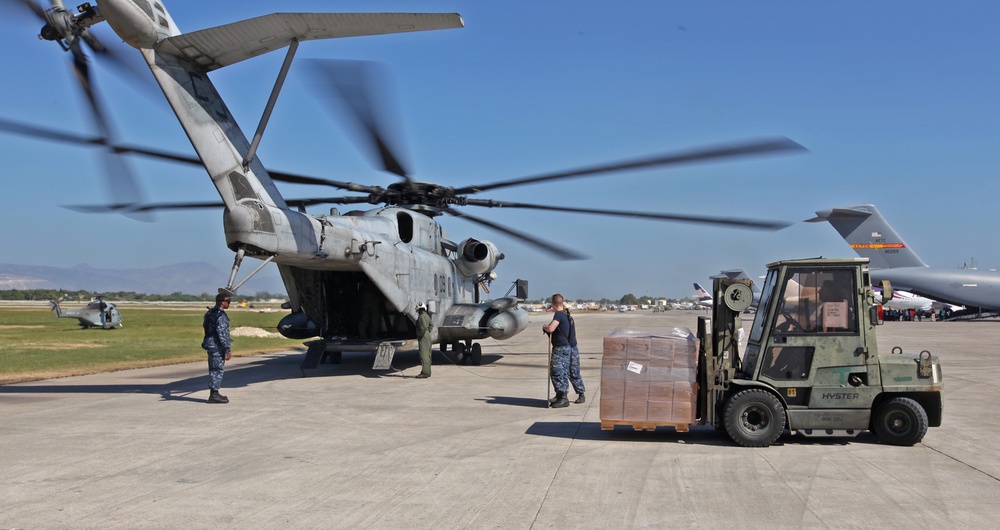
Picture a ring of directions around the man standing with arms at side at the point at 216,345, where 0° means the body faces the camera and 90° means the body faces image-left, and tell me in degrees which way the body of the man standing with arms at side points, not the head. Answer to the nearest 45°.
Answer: approximately 270°

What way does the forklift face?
to the viewer's left

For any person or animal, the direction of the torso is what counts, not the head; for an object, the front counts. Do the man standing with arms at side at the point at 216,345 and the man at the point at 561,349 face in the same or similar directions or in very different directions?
very different directions

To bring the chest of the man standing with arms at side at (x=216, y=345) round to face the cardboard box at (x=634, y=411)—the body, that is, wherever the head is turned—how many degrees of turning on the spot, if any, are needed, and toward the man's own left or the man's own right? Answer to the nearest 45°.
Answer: approximately 45° to the man's own right

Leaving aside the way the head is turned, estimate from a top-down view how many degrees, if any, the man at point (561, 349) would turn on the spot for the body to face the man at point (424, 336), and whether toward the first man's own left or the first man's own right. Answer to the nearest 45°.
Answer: approximately 45° to the first man's own right

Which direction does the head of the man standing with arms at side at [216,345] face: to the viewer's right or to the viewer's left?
to the viewer's right
